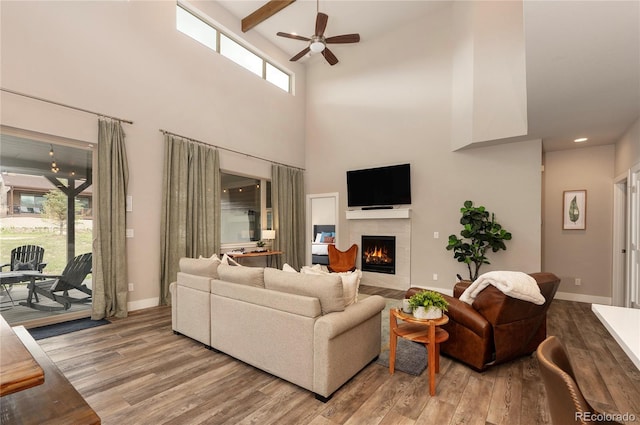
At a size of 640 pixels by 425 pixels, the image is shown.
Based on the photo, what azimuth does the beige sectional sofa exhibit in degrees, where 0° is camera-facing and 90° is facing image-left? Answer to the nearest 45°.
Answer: approximately 225°

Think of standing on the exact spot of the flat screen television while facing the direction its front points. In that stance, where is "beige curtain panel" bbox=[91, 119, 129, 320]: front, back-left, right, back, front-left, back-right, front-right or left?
front

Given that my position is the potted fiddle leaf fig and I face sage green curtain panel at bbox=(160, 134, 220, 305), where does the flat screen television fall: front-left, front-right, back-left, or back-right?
front-right

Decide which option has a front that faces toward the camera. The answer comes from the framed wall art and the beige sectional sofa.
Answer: the framed wall art

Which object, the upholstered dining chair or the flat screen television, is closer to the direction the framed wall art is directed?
the upholstered dining chair

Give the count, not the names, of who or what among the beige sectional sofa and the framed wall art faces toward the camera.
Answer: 1

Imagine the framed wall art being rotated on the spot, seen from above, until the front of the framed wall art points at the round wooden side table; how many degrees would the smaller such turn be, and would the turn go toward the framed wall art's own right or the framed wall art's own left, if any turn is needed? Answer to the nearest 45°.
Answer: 0° — it already faces it

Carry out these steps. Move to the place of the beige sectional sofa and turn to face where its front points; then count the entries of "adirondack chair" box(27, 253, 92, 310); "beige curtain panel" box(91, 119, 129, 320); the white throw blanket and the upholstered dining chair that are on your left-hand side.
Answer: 2

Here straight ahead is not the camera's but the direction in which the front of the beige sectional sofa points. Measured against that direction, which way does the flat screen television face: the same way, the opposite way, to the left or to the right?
the opposite way

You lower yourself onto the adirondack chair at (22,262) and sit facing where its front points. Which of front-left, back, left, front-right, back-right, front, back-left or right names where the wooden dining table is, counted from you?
front-left

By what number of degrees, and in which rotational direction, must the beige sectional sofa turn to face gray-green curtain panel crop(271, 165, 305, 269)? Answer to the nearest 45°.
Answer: approximately 45° to its left

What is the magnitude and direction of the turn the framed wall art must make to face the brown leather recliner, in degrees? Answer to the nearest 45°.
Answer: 0° — it already faces it

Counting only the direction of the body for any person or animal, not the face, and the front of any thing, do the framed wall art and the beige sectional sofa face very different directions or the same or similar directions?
very different directions

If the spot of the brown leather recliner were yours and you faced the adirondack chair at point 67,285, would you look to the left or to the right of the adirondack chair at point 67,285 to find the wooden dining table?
left

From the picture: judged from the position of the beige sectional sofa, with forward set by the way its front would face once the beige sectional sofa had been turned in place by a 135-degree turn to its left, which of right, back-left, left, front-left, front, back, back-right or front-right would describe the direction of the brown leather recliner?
back

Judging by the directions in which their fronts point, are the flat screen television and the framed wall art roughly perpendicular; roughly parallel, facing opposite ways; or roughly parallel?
roughly parallel

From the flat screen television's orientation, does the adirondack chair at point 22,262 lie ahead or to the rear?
ahead

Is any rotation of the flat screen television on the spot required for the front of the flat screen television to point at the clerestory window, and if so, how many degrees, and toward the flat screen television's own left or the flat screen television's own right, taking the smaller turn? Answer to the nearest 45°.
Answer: approximately 45° to the flat screen television's own right

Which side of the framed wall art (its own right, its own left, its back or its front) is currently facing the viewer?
front
